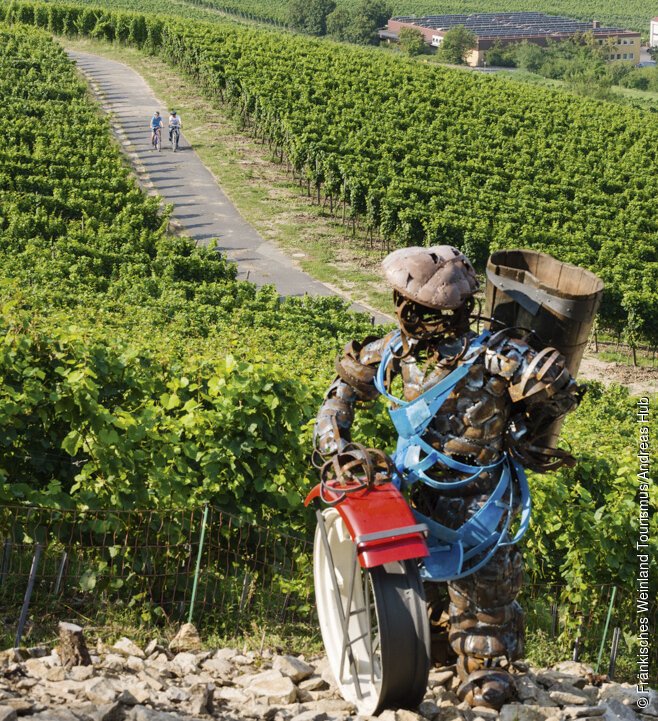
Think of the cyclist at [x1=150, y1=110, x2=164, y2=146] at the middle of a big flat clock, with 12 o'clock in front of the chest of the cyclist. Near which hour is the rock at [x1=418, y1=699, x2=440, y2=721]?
The rock is roughly at 12 o'clock from the cyclist.

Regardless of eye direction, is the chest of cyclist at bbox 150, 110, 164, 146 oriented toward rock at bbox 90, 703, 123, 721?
yes

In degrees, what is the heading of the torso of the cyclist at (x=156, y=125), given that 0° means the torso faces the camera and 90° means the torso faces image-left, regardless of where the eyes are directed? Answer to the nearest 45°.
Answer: approximately 0°

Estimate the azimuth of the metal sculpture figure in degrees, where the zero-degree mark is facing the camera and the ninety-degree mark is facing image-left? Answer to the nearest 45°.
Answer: approximately 0°

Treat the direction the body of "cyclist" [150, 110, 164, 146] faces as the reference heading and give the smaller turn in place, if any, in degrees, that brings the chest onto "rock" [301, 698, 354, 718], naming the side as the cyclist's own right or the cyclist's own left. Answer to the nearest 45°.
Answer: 0° — they already face it

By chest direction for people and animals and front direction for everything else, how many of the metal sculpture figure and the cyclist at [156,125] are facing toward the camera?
2

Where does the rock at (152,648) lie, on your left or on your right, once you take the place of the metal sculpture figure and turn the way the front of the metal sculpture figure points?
on your right
